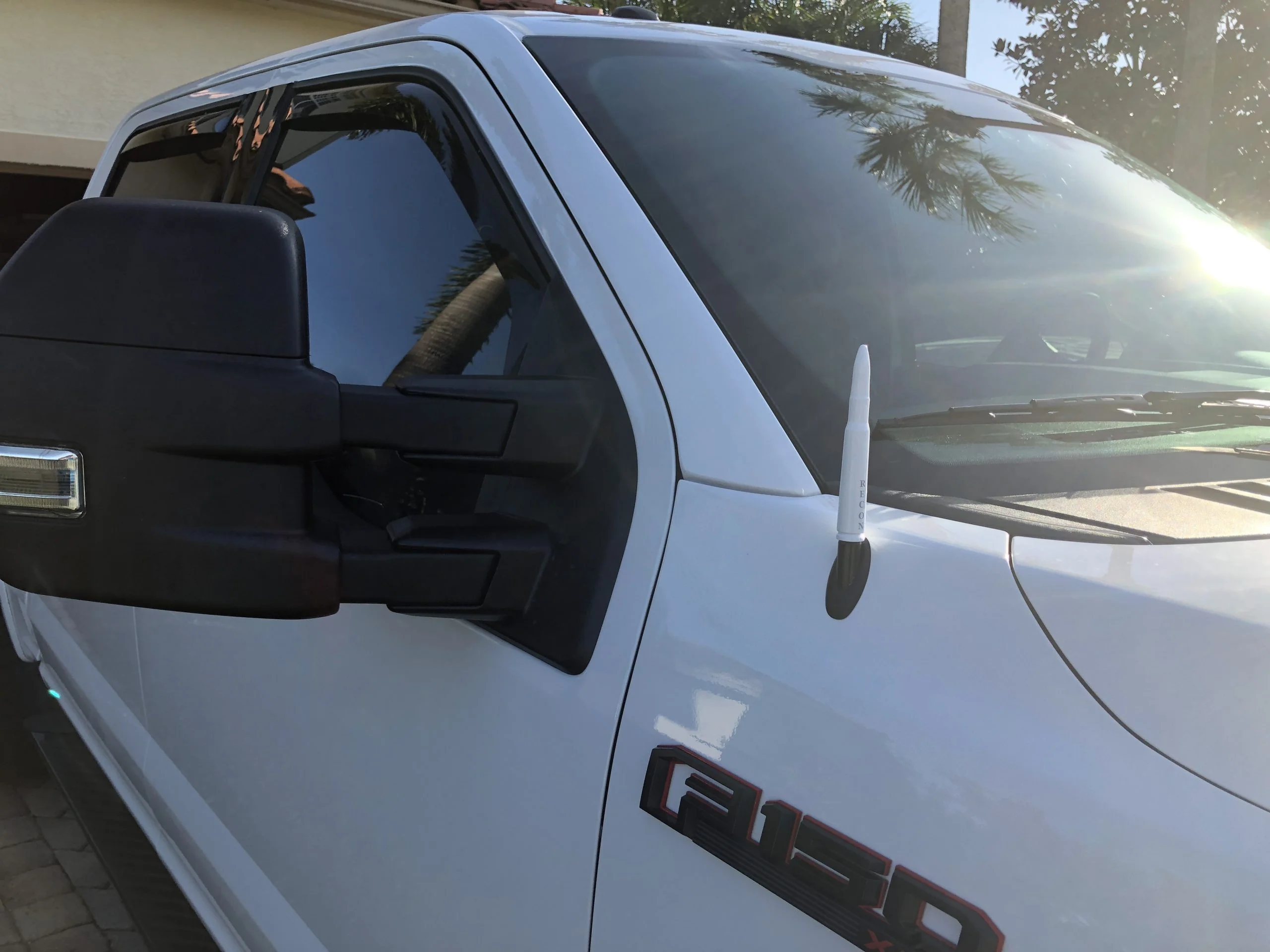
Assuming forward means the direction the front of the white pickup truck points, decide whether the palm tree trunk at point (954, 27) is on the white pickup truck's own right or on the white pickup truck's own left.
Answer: on the white pickup truck's own left

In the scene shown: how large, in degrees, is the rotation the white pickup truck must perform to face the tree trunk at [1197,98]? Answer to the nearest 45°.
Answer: approximately 90° to its left
